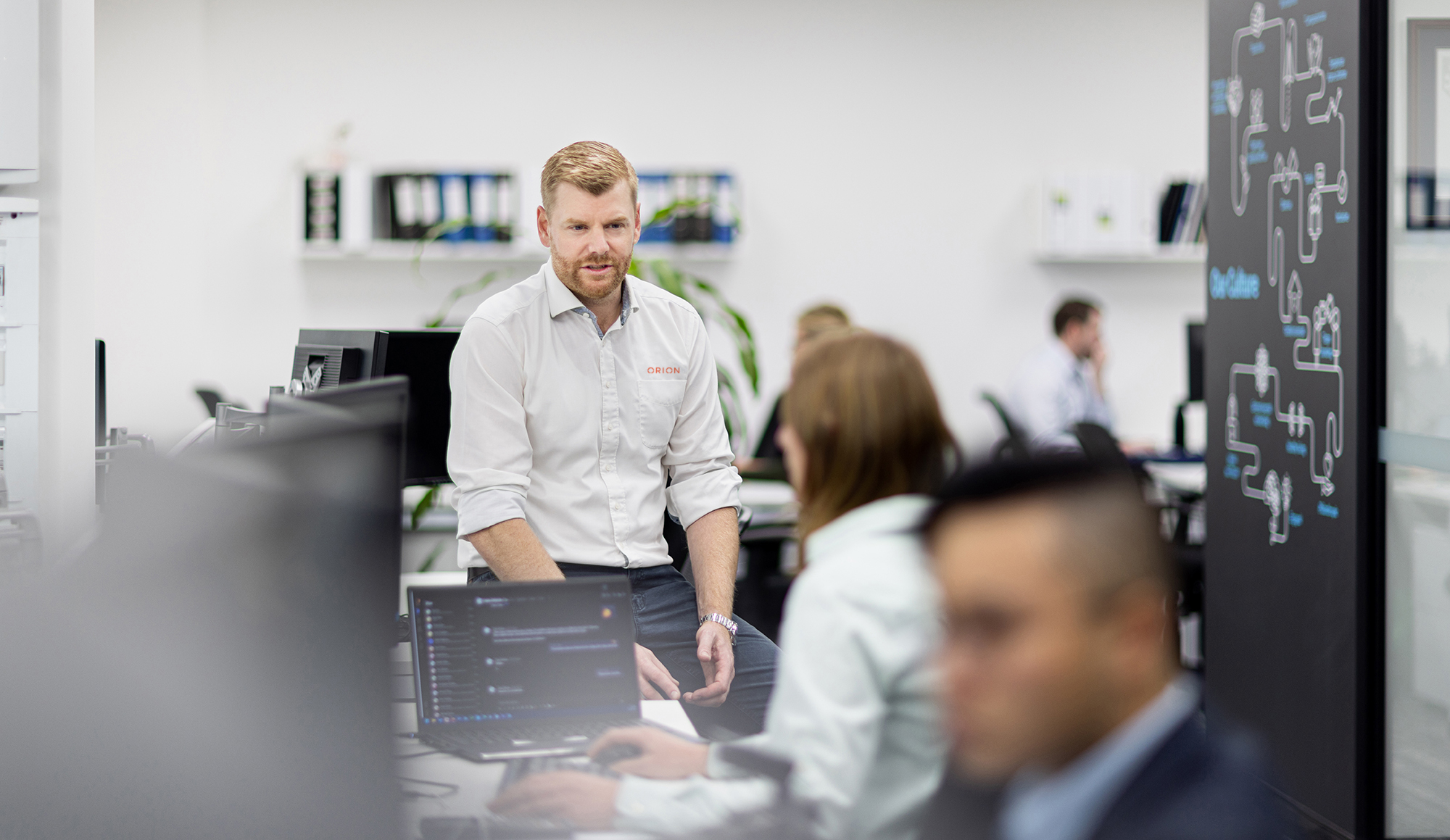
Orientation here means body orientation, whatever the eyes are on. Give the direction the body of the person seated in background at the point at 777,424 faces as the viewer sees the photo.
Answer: to the viewer's left

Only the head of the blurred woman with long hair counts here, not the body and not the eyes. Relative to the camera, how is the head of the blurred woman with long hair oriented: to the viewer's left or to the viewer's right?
to the viewer's left

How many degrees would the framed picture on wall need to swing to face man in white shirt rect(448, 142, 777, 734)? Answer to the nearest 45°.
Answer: approximately 45° to its right

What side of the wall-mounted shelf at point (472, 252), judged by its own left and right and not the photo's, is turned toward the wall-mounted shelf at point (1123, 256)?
left

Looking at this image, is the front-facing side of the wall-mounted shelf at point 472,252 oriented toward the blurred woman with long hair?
yes

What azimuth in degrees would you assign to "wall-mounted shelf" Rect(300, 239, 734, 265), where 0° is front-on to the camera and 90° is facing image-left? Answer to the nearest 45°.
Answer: approximately 0°

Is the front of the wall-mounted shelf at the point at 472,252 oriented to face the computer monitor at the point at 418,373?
yes
